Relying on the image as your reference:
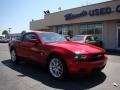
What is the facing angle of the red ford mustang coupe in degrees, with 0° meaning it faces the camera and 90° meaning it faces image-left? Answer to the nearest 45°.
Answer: approximately 315°
